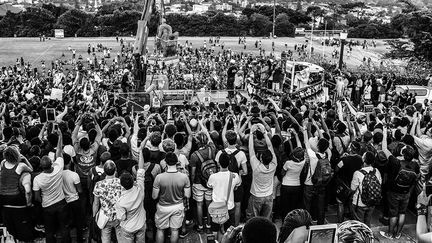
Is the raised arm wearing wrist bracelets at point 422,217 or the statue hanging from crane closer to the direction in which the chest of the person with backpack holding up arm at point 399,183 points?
the statue hanging from crane

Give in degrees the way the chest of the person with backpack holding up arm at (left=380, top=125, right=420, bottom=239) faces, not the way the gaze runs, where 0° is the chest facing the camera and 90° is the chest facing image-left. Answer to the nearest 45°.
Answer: approximately 135°

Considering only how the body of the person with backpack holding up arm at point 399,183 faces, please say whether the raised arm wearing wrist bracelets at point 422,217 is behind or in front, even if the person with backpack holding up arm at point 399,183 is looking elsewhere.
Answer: behind

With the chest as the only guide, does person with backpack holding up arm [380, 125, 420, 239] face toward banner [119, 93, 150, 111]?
yes

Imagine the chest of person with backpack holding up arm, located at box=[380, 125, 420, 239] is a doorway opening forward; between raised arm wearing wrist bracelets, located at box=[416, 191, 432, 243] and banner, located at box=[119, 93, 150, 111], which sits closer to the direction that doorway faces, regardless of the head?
the banner

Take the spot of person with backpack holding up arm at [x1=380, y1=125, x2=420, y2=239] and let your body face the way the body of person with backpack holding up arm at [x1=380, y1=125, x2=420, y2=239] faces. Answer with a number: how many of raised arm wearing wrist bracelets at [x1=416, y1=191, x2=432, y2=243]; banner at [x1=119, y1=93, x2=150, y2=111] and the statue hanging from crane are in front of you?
2

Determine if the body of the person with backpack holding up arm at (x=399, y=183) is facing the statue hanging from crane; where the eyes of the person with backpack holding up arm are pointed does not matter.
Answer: yes
